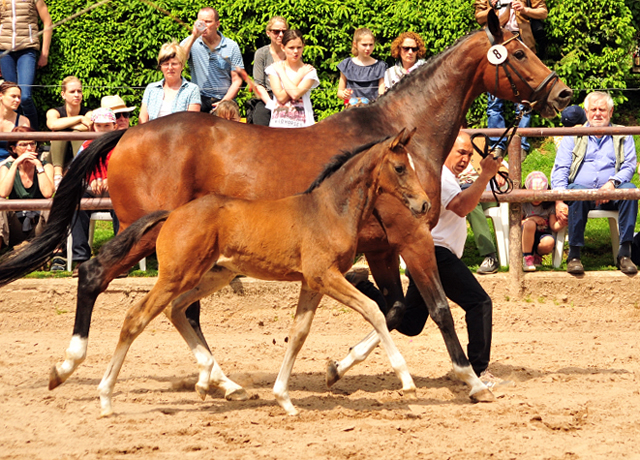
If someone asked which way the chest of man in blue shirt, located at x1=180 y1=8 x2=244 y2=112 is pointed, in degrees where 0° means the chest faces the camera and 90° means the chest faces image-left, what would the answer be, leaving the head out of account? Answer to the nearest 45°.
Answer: approximately 45°

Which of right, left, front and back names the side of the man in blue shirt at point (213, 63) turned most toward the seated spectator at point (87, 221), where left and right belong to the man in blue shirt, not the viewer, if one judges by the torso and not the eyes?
front

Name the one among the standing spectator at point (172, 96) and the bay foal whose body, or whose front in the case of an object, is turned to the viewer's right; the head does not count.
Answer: the bay foal

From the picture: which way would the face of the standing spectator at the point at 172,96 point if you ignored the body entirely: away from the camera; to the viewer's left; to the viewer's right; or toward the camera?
toward the camera

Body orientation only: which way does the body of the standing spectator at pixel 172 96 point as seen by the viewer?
toward the camera

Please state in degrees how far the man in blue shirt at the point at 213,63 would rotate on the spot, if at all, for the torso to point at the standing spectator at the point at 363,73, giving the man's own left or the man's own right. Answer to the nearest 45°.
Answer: approximately 135° to the man's own left

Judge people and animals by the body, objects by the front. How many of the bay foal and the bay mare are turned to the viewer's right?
2

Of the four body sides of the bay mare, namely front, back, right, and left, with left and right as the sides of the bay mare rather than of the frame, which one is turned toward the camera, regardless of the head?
right

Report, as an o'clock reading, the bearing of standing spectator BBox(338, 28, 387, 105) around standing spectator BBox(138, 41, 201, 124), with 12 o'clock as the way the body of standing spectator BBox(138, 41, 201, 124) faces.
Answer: standing spectator BBox(338, 28, 387, 105) is roughly at 8 o'clock from standing spectator BBox(138, 41, 201, 124).

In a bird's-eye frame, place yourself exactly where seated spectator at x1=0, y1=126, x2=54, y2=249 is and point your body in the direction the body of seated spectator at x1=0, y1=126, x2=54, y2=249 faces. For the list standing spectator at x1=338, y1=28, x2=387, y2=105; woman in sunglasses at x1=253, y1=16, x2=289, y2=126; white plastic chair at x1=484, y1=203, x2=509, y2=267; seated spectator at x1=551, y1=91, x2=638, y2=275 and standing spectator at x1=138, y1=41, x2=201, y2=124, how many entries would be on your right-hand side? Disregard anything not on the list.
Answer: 0

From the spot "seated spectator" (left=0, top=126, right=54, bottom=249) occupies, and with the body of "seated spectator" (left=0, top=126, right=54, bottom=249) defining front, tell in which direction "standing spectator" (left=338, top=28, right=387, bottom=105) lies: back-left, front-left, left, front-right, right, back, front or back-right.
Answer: left

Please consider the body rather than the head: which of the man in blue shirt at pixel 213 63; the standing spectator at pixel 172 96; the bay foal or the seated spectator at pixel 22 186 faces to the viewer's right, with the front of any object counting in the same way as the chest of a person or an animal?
the bay foal

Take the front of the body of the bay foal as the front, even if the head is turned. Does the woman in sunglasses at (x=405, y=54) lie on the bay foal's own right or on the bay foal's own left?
on the bay foal's own left

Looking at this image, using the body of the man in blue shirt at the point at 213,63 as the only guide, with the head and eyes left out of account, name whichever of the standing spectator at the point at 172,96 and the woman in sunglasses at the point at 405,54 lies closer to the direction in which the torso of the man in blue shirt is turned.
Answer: the standing spectator

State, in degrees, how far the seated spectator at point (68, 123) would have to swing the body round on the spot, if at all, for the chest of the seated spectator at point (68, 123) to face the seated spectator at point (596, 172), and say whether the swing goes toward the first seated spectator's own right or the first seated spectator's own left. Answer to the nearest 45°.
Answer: approximately 45° to the first seated spectator's own left

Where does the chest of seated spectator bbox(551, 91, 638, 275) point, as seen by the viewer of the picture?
toward the camera

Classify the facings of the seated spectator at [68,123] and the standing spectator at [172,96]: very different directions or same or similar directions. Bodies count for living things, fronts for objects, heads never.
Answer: same or similar directions

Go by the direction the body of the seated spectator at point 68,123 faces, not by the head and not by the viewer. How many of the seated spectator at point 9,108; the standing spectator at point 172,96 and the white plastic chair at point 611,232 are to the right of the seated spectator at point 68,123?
1
